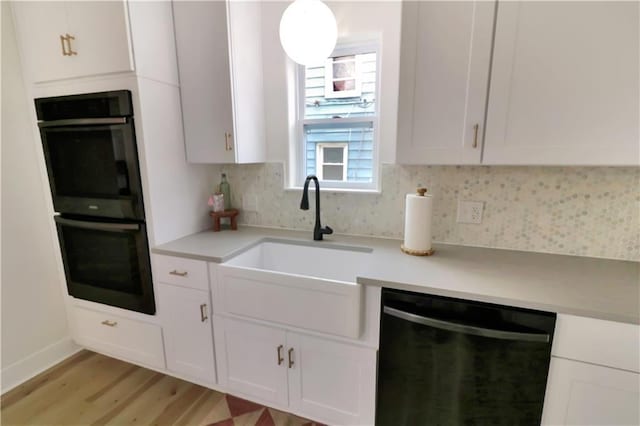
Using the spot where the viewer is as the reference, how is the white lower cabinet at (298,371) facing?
facing the viewer and to the left of the viewer

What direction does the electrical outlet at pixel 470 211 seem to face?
toward the camera

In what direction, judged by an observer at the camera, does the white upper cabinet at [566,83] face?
facing the viewer

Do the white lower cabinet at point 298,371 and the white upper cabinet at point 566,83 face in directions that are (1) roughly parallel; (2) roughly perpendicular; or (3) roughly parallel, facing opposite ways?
roughly parallel

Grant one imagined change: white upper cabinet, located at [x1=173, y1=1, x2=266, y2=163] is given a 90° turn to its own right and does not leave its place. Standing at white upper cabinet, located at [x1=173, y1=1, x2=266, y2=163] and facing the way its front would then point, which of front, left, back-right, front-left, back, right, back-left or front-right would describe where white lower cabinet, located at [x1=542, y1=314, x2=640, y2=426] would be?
back

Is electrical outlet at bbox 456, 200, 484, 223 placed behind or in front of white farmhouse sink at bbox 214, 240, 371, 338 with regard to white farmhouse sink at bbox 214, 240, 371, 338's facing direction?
behind

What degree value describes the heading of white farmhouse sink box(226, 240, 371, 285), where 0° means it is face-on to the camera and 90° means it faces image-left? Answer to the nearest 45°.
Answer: approximately 45°

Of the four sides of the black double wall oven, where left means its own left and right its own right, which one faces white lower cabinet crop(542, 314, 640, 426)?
left

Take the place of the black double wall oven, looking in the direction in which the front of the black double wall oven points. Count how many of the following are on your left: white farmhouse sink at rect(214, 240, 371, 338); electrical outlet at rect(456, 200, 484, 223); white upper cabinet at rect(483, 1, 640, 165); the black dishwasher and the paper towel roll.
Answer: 5

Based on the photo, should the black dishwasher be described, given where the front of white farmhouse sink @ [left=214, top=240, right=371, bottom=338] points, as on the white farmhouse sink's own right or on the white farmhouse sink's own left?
on the white farmhouse sink's own left

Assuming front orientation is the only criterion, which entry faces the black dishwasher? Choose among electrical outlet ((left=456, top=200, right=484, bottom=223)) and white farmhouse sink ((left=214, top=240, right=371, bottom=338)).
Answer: the electrical outlet

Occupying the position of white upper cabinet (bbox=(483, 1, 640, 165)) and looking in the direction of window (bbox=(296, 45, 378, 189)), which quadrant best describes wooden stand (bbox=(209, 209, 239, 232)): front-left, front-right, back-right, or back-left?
front-left

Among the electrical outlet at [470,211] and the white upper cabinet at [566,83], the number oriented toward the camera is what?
2

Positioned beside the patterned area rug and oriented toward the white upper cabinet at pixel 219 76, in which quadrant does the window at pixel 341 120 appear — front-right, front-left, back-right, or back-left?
front-right

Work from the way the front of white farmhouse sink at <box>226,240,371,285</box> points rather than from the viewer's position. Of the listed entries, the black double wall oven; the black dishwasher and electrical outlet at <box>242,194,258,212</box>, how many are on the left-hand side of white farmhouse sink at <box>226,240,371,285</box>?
1
